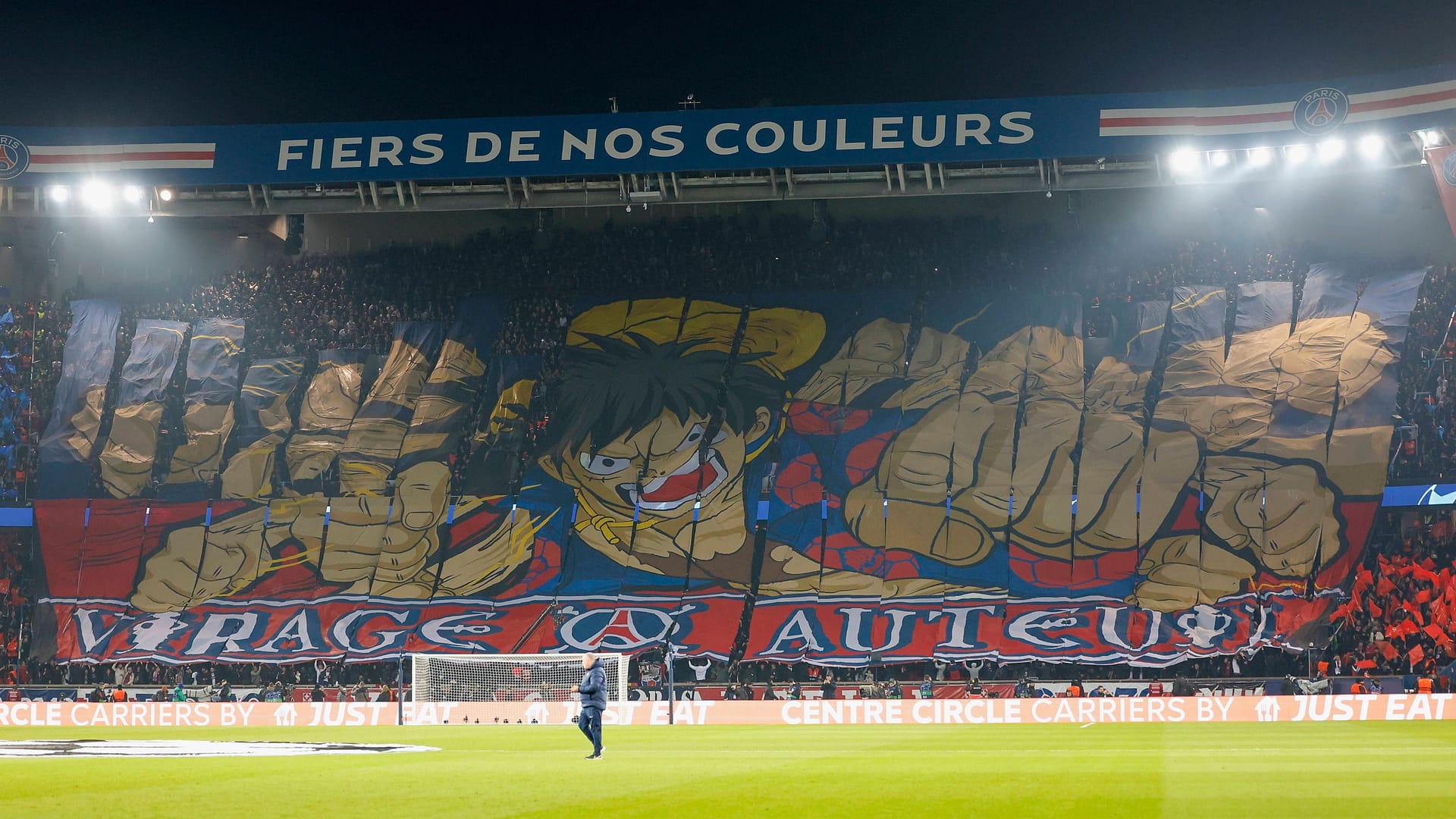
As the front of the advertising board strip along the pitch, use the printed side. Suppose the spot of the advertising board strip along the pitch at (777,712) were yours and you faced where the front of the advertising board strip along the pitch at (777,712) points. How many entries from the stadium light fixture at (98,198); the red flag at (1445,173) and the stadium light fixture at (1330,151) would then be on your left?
2

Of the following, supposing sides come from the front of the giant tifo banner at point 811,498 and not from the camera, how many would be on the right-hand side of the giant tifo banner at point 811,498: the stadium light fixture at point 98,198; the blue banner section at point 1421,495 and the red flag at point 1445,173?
1

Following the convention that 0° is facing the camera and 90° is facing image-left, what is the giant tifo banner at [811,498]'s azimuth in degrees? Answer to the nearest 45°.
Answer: approximately 0°

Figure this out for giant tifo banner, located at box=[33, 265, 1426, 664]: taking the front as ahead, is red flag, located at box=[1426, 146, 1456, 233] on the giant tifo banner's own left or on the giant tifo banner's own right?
on the giant tifo banner's own left

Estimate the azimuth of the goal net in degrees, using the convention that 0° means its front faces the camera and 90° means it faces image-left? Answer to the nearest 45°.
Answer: approximately 0°

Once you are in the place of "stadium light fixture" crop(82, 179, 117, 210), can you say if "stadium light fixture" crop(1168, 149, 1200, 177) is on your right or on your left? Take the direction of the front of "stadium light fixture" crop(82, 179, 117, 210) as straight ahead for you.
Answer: on your left

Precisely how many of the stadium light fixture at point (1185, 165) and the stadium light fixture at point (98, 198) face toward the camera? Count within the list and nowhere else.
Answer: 2

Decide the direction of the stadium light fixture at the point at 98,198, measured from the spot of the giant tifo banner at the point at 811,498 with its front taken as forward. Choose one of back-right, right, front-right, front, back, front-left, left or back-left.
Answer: right
